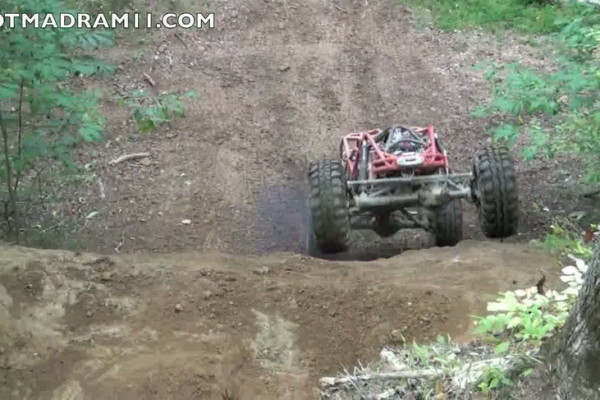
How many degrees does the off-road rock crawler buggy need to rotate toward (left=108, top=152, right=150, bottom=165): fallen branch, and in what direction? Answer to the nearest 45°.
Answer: approximately 135° to its right

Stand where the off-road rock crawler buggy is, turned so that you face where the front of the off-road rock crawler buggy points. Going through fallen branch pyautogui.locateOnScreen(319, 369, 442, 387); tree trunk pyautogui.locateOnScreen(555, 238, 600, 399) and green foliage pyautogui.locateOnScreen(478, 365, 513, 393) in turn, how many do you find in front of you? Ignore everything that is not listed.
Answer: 3

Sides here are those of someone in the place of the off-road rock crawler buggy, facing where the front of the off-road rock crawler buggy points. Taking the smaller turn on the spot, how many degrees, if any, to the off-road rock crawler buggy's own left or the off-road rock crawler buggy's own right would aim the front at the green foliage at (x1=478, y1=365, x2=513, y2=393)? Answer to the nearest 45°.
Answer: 0° — it already faces it

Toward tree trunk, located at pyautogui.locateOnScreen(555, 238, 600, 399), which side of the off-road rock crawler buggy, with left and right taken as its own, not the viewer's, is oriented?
front

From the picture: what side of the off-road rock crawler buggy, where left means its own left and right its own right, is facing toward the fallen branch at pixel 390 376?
front

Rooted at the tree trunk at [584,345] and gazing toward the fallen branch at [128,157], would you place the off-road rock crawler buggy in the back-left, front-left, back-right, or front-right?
front-right
